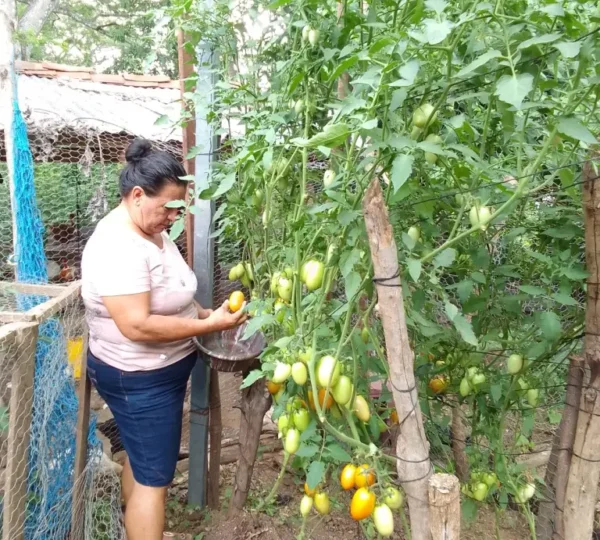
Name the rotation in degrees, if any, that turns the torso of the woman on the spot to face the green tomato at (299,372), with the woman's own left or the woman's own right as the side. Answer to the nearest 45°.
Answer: approximately 45° to the woman's own right

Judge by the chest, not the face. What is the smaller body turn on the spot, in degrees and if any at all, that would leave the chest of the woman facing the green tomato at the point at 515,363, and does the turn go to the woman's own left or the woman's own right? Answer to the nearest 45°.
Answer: approximately 45° to the woman's own right

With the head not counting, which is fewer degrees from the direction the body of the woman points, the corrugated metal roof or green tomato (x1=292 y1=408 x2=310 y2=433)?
the green tomato

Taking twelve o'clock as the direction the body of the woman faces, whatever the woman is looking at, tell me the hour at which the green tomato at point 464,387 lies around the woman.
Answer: The green tomato is roughly at 1 o'clock from the woman.

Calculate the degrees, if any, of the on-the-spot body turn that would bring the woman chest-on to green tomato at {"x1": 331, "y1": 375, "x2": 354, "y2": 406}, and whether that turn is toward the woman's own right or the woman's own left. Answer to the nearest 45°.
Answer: approximately 45° to the woman's own right

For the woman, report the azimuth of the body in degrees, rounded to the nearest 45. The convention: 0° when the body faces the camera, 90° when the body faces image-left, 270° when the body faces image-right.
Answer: approximately 270°

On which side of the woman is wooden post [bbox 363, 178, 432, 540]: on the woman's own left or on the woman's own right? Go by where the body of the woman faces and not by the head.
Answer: on the woman's own right

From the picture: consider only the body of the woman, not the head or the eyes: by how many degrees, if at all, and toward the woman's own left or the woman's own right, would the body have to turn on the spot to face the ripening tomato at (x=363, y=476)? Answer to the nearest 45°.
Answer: approximately 45° to the woman's own right
